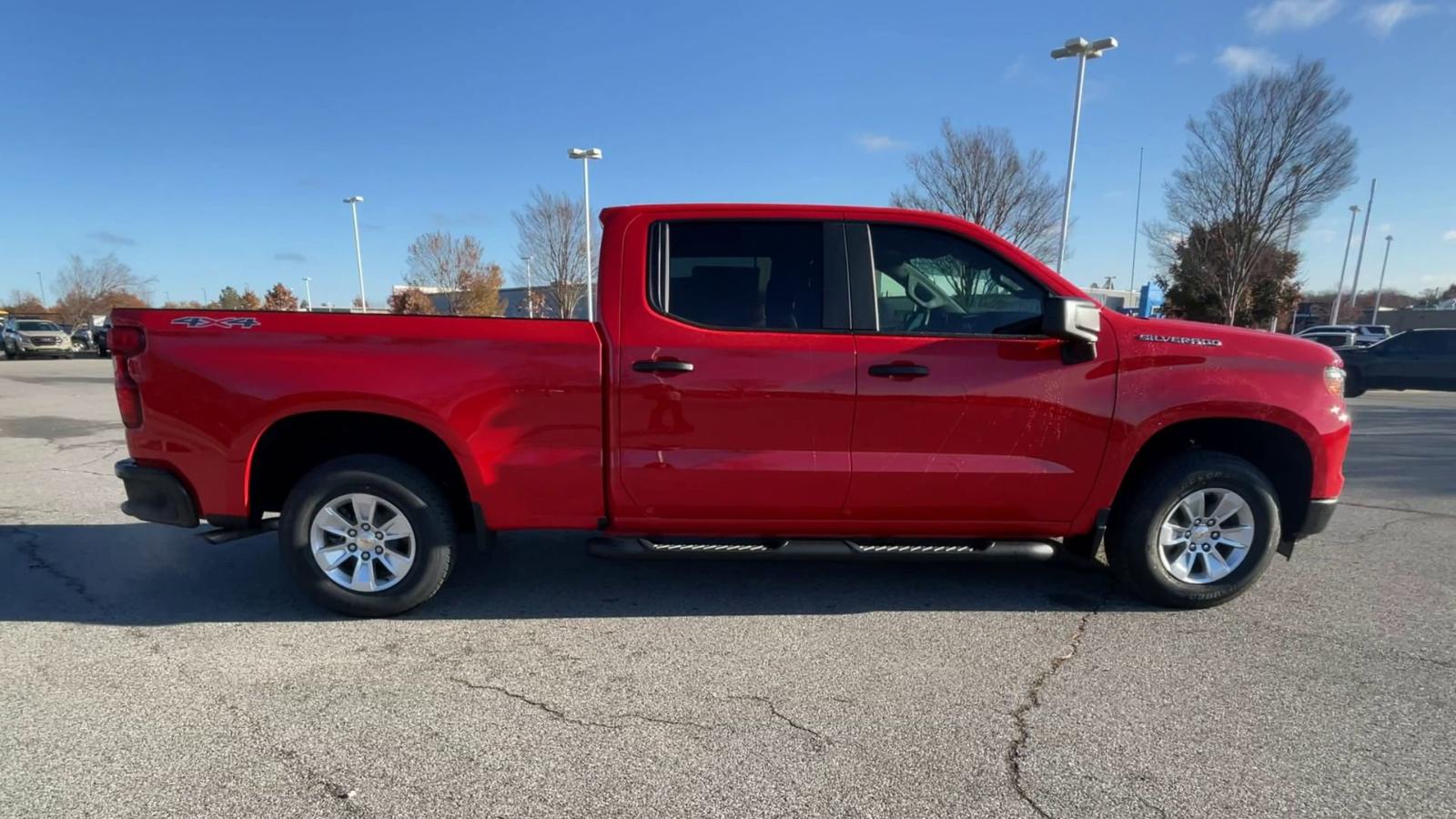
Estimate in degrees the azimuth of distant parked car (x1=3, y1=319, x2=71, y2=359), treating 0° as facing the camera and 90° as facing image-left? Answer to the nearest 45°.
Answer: approximately 315°

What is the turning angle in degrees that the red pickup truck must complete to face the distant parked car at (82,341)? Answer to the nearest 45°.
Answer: approximately 135° to its left

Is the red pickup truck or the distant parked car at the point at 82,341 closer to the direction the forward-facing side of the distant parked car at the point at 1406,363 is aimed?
the distant parked car

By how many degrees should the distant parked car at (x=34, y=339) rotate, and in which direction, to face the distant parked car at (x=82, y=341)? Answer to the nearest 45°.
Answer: approximately 135° to its left

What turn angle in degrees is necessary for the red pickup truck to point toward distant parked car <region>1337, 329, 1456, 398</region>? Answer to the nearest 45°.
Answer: approximately 45° to its left

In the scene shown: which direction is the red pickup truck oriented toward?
to the viewer's right

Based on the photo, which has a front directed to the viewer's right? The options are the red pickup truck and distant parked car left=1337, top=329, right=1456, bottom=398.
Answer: the red pickup truck

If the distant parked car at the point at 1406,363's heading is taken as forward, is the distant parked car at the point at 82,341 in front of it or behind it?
in front

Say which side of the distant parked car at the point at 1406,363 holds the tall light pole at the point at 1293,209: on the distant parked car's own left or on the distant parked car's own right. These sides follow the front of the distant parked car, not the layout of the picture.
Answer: on the distant parked car's own right

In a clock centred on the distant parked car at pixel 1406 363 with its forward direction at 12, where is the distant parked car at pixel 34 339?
the distant parked car at pixel 34 339 is roughly at 11 o'clock from the distant parked car at pixel 1406 363.

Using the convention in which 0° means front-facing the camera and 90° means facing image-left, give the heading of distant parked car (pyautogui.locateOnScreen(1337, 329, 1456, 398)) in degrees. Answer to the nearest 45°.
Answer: approximately 90°

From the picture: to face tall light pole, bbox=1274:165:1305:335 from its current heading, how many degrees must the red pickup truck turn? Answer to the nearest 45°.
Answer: approximately 45° to its left

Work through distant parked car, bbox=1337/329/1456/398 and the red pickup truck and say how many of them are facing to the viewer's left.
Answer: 1
